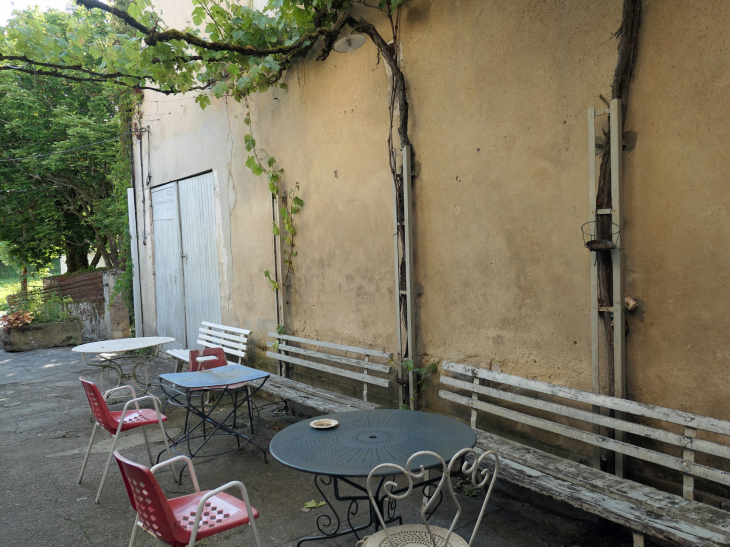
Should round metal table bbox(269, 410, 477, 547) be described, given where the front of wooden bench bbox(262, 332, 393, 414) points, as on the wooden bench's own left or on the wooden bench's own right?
on the wooden bench's own left

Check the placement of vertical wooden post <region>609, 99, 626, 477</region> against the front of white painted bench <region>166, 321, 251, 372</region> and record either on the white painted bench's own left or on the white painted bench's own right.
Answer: on the white painted bench's own left

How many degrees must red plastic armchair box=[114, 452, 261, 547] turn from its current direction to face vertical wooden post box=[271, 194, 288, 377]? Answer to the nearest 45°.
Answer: approximately 45° to its left

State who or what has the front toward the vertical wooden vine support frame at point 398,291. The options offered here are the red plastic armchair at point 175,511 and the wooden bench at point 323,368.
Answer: the red plastic armchair

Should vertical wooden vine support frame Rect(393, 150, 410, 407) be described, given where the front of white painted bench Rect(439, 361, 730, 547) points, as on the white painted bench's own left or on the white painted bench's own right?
on the white painted bench's own right

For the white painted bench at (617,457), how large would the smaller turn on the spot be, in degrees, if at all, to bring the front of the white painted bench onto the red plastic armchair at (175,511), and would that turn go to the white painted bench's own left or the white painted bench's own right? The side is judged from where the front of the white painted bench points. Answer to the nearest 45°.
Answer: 0° — it already faces it

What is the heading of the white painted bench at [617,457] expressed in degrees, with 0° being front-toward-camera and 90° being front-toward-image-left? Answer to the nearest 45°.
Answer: approximately 45°

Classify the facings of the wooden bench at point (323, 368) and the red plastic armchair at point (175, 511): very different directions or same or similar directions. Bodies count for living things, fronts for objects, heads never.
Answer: very different directions

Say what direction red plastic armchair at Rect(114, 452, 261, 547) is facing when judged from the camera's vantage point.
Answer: facing away from the viewer and to the right of the viewer

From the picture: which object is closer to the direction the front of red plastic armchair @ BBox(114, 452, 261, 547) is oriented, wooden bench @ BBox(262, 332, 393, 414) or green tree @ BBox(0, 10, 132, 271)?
the wooden bench
